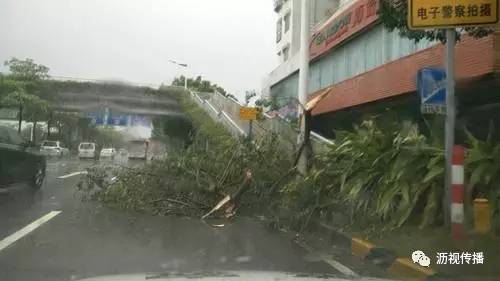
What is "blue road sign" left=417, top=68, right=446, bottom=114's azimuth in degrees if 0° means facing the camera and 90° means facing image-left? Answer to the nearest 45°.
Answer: approximately 0°

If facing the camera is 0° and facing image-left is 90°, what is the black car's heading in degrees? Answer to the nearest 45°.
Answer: approximately 225°

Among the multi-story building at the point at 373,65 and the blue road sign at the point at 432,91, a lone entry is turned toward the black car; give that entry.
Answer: the multi-story building

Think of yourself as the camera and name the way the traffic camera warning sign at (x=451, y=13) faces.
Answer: facing the viewer

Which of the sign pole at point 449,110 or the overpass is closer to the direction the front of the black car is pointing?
the overpass

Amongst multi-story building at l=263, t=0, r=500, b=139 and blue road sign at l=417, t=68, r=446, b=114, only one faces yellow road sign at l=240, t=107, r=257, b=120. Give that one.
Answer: the multi-story building

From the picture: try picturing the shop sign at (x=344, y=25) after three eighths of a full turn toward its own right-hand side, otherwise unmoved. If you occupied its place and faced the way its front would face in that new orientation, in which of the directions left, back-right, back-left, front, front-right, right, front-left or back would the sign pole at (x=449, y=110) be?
back

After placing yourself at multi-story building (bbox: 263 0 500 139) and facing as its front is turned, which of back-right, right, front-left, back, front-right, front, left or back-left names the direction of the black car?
front

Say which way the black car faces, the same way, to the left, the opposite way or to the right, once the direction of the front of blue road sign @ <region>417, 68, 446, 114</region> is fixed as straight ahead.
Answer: the opposite way
